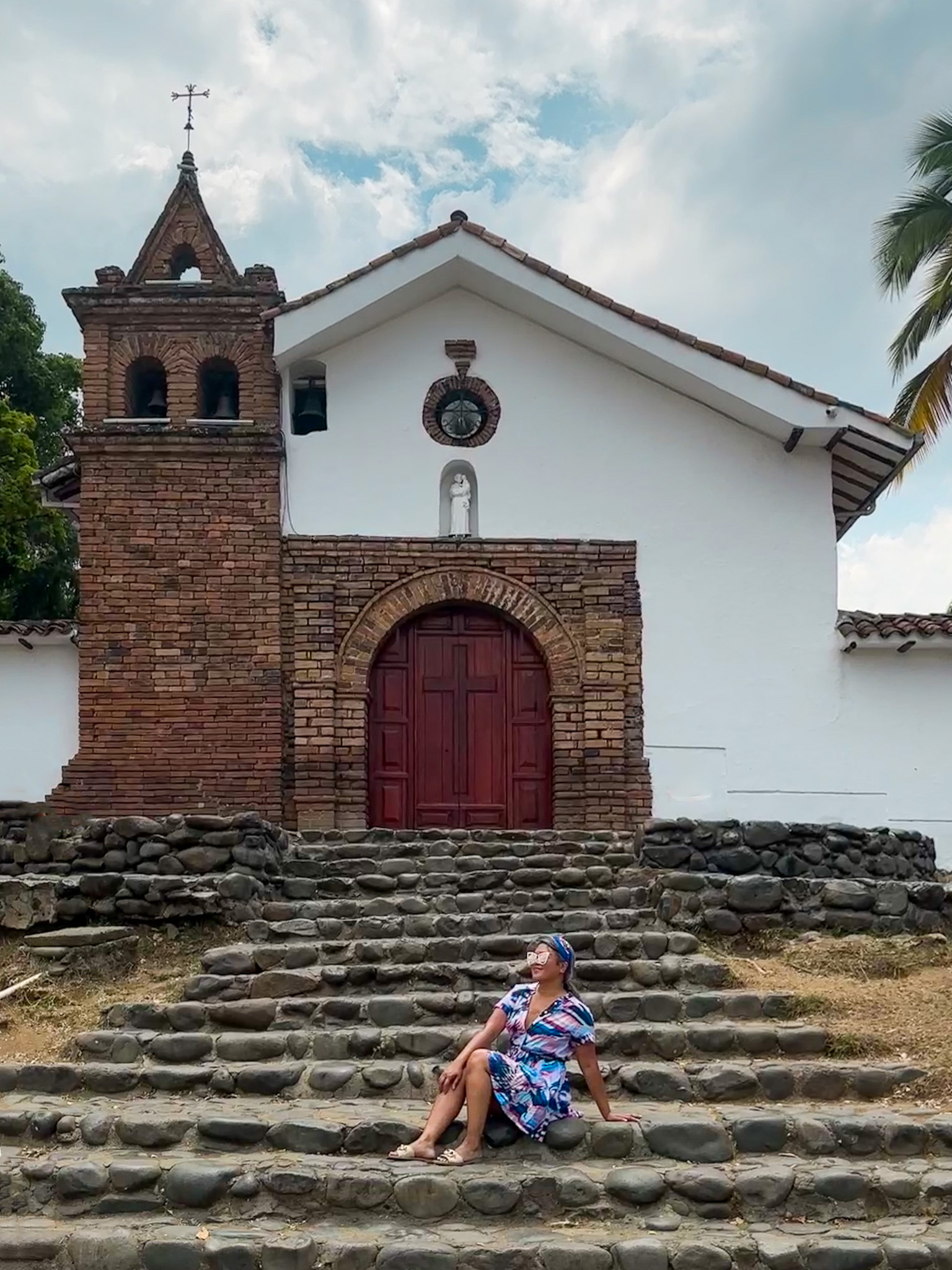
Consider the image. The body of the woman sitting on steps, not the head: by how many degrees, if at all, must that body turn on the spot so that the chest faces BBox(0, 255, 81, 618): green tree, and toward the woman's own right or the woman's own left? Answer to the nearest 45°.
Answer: approximately 90° to the woman's own right

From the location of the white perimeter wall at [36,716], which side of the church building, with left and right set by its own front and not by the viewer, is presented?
right

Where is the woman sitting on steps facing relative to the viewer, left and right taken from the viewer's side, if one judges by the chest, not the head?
facing the viewer and to the left of the viewer

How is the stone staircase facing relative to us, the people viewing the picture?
facing the viewer

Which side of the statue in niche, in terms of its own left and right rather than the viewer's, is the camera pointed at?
front

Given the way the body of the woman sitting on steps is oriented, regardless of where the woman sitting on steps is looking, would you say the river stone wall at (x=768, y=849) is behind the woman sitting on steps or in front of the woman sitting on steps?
behind

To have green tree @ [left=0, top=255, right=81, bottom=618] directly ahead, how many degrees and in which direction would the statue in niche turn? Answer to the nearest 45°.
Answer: approximately 135° to its right

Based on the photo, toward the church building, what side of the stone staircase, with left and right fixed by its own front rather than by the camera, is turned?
back

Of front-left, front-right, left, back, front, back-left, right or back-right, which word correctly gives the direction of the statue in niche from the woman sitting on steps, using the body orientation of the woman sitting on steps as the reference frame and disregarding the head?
back-right
